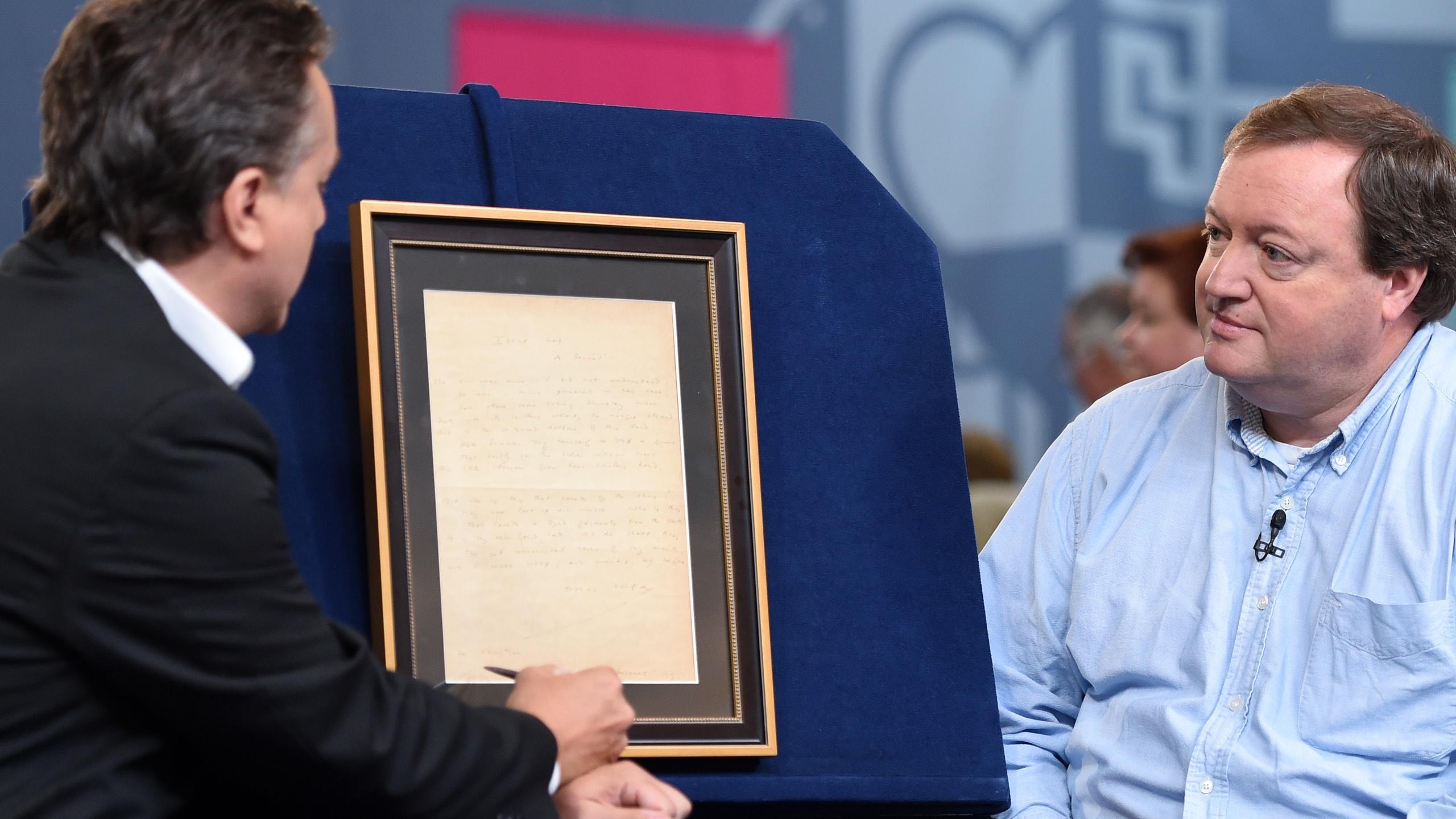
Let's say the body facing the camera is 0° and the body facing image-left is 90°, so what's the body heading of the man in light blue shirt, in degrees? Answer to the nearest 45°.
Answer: approximately 45°

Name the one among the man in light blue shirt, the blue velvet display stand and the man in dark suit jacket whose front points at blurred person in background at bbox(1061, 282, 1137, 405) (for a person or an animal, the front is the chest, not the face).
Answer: the man in dark suit jacket

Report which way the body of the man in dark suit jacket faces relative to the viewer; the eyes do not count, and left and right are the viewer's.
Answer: facing away from the viewer and to the right of the viewer

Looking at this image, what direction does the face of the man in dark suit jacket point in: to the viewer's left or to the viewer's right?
to the viewer's right

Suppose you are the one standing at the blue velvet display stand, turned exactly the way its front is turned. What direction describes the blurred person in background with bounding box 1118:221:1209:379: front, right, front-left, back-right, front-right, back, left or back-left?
back-left
